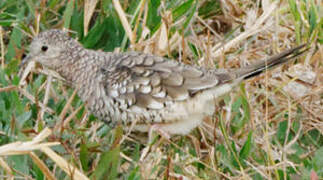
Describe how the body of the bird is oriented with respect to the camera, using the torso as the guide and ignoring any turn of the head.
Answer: to the viewer's left
